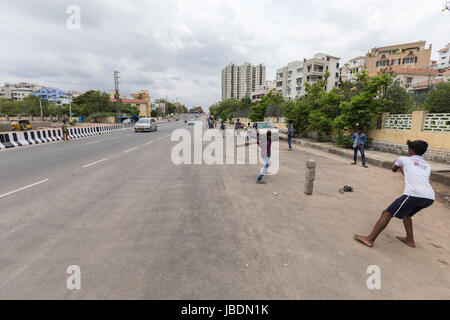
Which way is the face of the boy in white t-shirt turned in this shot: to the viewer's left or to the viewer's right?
to the viewer's left

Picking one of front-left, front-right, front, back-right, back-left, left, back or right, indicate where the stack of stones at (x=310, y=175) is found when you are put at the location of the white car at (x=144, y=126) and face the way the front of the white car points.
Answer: front-left

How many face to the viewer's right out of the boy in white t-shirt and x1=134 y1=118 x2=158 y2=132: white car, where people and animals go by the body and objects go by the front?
0

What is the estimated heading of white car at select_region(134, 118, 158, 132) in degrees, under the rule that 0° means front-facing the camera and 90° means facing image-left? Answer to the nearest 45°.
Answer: approximately 45°

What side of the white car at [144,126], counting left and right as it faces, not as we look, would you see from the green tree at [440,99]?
left

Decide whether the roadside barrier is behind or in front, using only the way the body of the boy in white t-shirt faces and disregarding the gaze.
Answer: in front

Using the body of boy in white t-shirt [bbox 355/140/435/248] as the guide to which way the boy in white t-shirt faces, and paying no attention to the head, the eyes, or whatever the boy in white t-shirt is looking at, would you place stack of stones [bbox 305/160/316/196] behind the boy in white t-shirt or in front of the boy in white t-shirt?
in front

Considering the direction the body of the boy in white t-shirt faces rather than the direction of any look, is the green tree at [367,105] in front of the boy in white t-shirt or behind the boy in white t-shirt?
in front

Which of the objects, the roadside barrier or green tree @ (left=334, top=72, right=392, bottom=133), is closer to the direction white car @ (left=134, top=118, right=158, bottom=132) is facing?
the roadside barrier

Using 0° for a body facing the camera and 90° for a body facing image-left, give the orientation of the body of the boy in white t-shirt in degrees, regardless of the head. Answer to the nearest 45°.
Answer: approximately 135°

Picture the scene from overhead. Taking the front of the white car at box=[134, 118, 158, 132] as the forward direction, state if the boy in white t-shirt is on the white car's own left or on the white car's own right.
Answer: on the white car's own left
